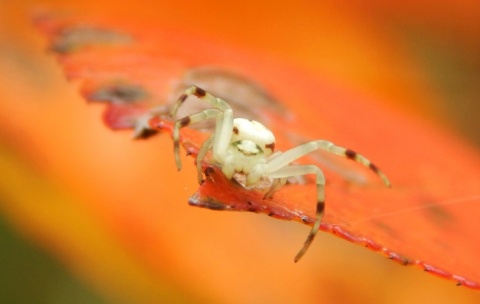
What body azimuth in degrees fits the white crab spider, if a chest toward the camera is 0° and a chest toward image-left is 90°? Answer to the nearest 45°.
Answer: approximately 0°
